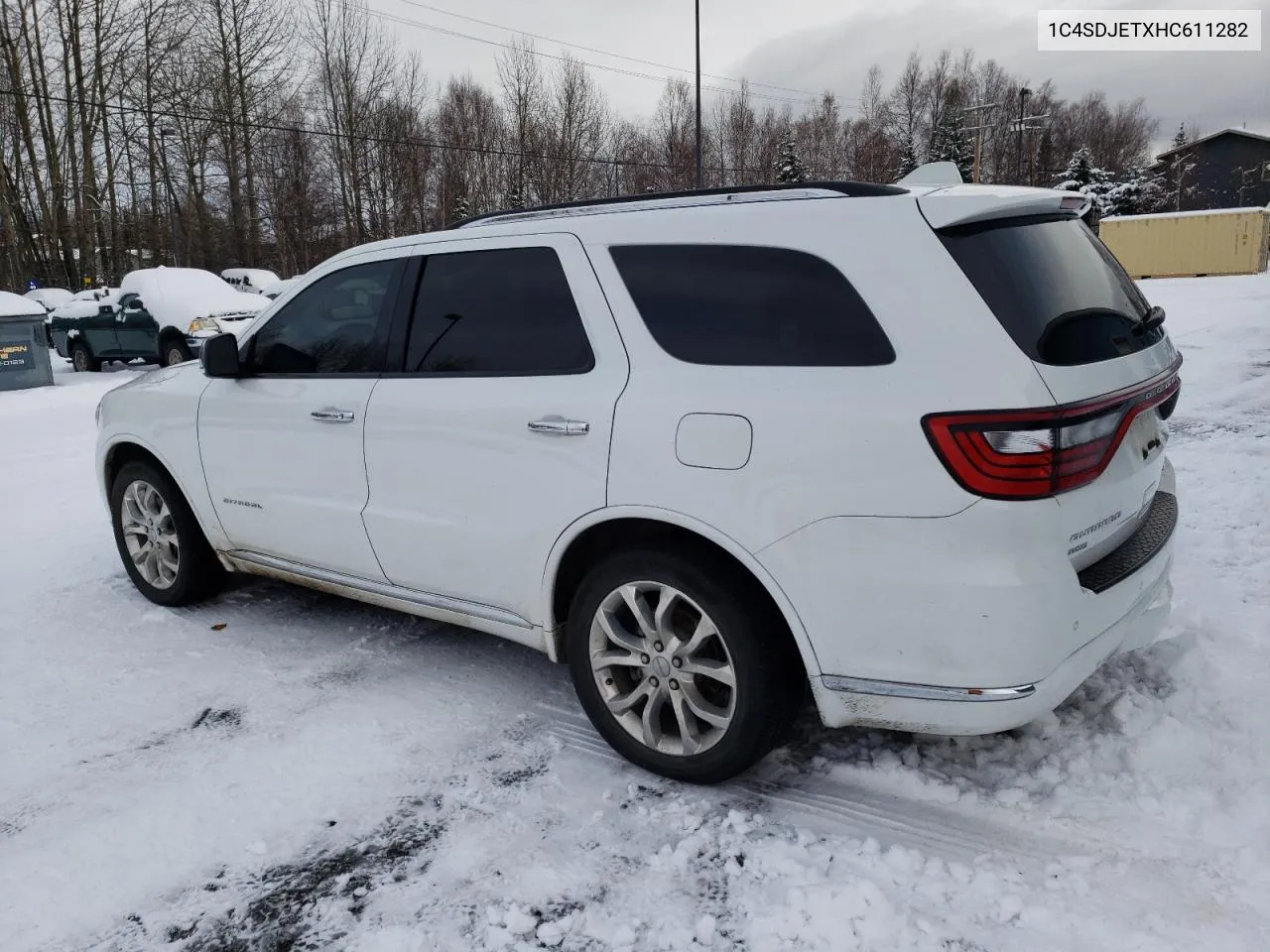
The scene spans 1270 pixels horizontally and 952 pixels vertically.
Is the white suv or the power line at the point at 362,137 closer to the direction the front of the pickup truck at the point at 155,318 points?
the white suv

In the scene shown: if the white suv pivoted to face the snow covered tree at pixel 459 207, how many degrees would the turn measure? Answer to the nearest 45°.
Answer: approximately 45° to its right

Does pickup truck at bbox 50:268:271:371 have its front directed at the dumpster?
no

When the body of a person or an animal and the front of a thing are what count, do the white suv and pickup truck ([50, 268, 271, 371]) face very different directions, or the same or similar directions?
very different directions

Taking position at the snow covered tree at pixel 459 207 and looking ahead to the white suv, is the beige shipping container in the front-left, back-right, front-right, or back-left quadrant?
front-left

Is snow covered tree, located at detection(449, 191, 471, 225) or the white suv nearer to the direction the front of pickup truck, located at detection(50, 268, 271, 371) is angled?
the white suv

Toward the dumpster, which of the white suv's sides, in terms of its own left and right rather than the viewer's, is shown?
front

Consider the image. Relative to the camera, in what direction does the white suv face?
facing away from the viewer and to the left of the viewer

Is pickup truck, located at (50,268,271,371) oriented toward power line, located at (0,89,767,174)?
no

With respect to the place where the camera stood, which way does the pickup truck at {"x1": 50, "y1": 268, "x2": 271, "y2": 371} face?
facing the viewer and to the right of the viewer

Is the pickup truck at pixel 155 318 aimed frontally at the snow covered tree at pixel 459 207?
no

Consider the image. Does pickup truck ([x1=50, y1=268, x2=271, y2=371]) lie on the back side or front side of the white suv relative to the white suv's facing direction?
on the front side

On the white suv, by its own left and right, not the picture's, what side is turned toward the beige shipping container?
right

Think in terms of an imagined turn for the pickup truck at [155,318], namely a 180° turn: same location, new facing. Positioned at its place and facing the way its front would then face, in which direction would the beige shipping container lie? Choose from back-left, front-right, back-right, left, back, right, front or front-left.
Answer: back-right
